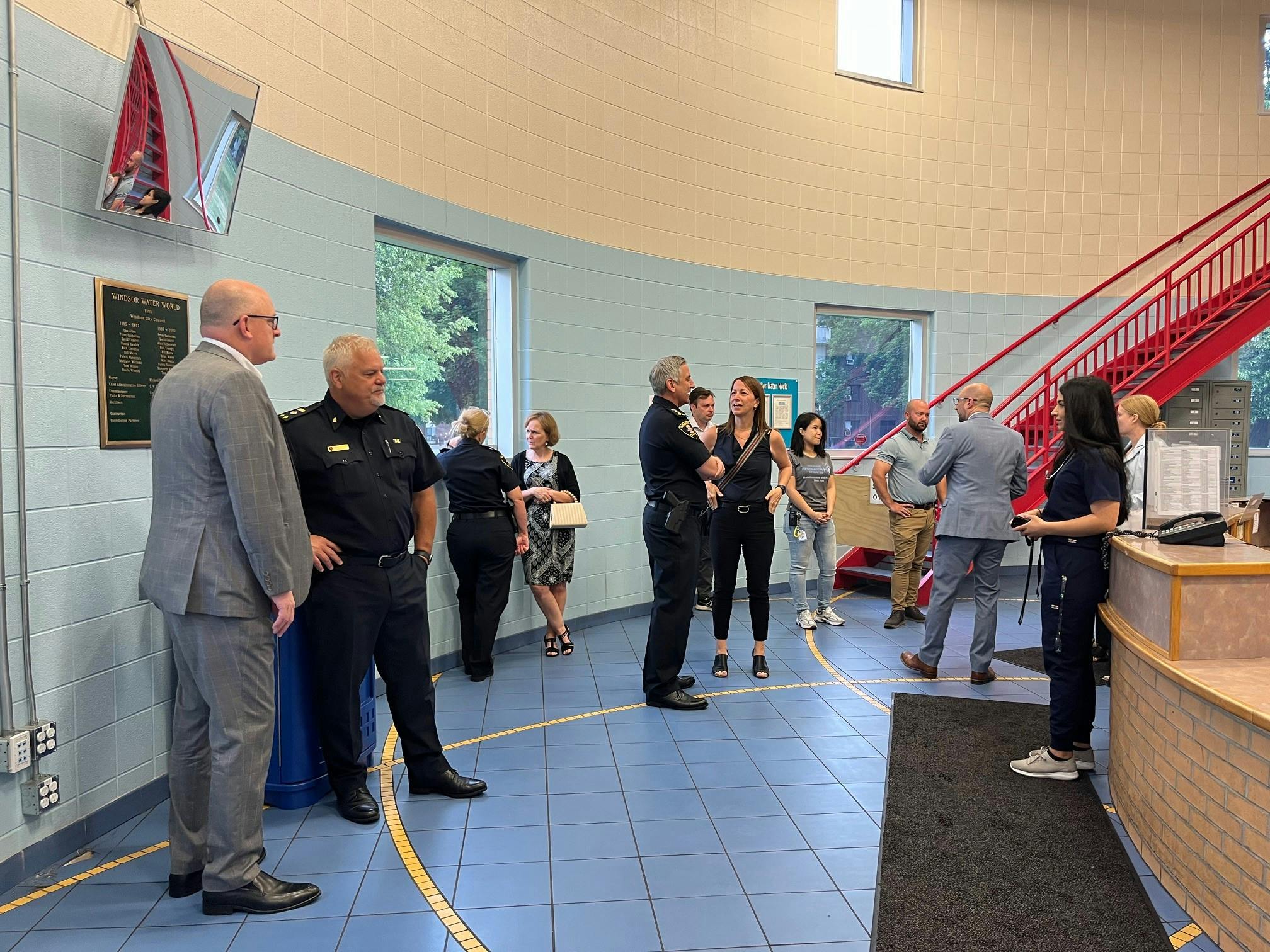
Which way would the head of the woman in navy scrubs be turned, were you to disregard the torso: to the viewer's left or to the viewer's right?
to the viewer's left

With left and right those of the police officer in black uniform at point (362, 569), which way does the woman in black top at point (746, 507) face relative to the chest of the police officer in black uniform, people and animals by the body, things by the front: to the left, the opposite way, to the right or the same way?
to the right

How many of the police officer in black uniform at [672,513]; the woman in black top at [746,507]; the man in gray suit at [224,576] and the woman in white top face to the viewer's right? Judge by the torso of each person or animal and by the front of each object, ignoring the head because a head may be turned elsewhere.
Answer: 2

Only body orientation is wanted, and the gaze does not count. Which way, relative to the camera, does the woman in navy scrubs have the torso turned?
to the viewer's left

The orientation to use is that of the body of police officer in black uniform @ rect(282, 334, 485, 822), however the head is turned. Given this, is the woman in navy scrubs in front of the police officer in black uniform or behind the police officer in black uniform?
in front

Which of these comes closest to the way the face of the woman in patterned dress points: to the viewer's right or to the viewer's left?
to the viewer's left

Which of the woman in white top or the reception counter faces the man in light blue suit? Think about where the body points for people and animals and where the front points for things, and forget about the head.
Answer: the woman in white top

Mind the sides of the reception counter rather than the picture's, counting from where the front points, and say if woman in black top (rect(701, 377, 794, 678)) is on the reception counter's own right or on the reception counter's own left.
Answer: on the reception counter's own right

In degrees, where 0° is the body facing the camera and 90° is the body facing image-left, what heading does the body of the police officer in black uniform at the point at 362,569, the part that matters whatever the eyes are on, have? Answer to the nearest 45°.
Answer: approximately 315°

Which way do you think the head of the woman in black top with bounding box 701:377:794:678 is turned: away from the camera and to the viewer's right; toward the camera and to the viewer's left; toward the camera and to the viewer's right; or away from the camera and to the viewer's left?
toward the camera and to the viewer's left

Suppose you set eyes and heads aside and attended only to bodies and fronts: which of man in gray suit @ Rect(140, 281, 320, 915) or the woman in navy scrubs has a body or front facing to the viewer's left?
the woman in navy scrubs

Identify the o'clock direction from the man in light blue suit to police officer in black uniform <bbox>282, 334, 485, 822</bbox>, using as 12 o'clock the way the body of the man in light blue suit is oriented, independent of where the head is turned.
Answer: The police officer in black uniform is roughly at 9 o'clock from the man in light blue suit.

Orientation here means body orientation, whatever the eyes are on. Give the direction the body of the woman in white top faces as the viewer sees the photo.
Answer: to the viewer's left

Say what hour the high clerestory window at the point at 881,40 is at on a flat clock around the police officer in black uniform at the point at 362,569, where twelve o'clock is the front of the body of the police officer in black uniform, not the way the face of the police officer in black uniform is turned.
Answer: The high clerestory window is roughly at 9 o'clock from the police officer in black uniform.

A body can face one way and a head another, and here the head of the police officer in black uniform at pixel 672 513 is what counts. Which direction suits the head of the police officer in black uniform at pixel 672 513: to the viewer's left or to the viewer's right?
to the viewer's right

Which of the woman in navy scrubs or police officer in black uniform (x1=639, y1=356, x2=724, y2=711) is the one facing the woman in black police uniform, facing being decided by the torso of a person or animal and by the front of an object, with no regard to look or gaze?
the woman in navy scrubs

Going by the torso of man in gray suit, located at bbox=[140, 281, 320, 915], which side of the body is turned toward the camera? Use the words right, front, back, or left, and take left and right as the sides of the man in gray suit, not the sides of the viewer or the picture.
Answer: right

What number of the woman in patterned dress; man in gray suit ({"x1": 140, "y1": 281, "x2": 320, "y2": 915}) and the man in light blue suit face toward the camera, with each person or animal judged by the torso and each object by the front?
1
